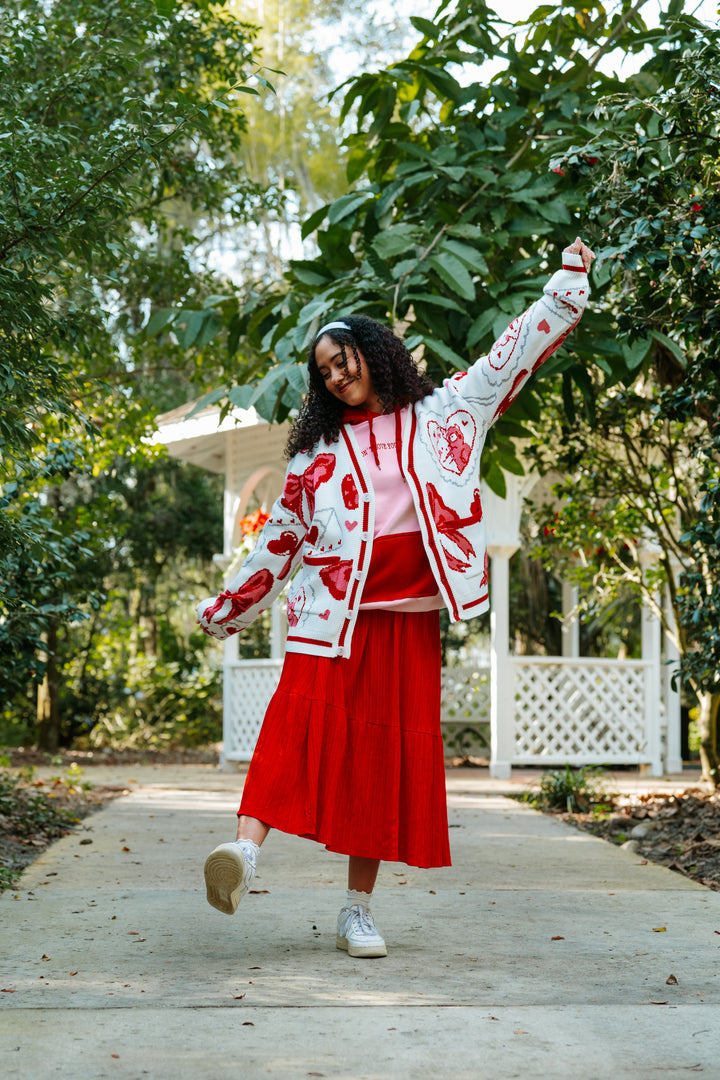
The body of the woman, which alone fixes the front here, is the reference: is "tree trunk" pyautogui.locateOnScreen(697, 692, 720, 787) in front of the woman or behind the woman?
behind

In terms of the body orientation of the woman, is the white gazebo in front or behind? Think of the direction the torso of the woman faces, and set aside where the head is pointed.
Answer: behind

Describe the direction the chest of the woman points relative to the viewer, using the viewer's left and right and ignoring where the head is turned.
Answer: facing the viewer

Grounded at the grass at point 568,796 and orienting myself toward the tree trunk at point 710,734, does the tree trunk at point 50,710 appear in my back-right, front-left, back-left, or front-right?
back-left

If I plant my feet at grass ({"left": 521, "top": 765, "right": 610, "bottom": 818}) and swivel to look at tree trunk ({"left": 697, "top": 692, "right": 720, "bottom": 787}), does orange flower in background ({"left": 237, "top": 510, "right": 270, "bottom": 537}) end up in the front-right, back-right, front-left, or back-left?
back-left

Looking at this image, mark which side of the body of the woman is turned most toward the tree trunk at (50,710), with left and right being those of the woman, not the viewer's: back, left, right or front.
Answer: back

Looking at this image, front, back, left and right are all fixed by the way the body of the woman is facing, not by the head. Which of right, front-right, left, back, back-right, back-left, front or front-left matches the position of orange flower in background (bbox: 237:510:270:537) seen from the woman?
back

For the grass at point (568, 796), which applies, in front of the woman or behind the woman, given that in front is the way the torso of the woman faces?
behind

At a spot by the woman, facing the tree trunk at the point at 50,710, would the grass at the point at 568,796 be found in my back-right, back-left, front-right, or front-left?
front-right
